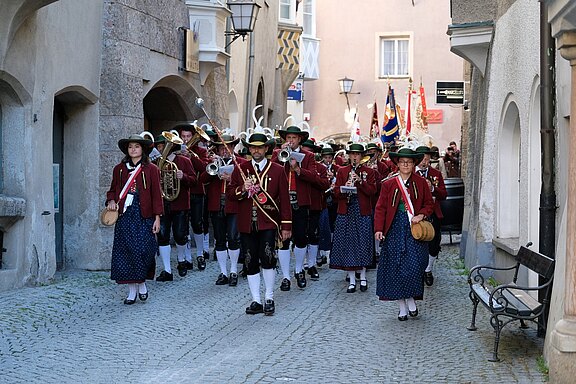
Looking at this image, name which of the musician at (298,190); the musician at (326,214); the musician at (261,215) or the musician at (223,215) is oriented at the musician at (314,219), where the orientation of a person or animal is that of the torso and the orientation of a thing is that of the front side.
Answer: the musician at (326,214)

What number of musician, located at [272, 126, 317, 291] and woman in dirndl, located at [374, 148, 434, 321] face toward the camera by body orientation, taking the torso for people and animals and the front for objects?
2

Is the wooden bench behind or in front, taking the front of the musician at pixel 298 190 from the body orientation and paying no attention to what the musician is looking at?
in front

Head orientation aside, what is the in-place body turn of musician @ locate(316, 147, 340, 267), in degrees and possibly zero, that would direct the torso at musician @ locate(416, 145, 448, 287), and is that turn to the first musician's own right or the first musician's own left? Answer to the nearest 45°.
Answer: approximately 45° to the first musician's own left

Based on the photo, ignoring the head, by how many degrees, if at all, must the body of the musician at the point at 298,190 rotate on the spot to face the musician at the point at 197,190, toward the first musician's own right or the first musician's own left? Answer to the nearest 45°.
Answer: approximately 135° to the first musician's own right

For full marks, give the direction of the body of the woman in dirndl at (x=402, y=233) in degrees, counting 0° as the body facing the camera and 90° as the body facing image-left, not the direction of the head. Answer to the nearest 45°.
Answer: approximately 0°

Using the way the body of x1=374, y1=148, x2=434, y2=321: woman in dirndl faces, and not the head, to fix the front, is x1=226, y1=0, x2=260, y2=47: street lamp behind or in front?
behind

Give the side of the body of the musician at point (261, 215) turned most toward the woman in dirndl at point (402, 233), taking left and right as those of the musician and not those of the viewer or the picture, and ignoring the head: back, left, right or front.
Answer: left
